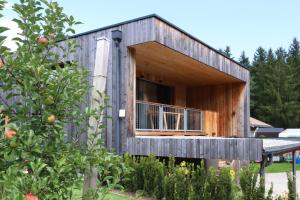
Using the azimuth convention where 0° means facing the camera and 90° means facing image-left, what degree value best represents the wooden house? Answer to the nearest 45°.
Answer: approximately 315°

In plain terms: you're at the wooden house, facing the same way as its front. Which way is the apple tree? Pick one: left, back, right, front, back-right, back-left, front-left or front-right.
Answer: front-right

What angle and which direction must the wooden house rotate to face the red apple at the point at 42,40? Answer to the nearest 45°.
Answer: approximately 45° to its right

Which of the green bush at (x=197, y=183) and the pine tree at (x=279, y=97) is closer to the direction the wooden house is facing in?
the green bush

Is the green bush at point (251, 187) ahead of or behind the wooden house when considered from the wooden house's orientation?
ahead

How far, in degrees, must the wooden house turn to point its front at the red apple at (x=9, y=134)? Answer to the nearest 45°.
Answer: approximately 45° to its right

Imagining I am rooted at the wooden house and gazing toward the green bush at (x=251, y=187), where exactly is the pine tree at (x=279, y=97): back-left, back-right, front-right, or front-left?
back-left
